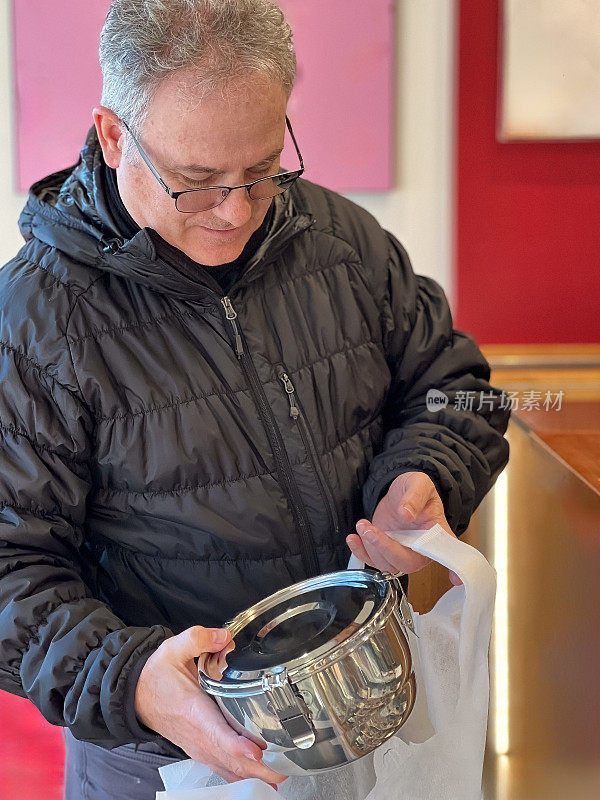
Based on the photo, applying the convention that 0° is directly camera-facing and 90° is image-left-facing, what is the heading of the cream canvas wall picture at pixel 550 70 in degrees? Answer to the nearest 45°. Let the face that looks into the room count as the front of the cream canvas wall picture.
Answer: approximately 0°

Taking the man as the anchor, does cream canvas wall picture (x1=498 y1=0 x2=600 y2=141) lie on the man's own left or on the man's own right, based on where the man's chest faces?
on the man's own left

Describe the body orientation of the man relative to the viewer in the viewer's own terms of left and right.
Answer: facing the viewer and to the right of the viewer

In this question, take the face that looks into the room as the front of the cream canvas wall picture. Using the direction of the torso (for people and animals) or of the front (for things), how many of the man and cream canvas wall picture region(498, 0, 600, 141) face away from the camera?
0

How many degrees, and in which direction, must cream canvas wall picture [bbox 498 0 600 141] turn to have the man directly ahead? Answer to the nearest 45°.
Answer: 0° — it already faces them
